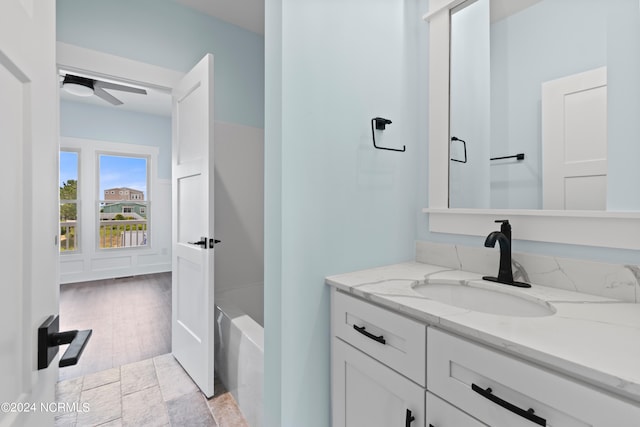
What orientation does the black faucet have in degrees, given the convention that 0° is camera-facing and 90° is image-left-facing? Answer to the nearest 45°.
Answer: approximately 45°

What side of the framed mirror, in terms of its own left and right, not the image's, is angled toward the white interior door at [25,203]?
front

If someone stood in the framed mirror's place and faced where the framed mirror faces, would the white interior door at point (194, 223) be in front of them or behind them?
in front

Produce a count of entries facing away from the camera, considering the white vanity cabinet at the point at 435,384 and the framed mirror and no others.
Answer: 0

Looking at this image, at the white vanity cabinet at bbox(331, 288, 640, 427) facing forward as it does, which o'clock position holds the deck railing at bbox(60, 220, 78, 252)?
The deck railing is roughly at 2 o'clock from the white vanity cabinet.

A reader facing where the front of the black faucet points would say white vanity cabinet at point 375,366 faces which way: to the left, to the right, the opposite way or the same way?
the same way

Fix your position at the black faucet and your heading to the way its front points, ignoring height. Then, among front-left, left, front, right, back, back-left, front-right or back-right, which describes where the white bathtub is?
front-right

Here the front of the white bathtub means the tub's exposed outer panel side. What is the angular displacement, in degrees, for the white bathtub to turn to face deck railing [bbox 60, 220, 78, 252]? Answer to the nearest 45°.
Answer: approximately 90° to its right

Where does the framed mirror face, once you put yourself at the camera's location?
facing the viewer and to the left of the viewer

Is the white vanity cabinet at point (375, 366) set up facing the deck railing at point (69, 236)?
no

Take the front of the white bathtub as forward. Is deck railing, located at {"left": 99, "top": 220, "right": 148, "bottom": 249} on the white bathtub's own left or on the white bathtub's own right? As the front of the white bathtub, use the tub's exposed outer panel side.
on the white bathtub's own right

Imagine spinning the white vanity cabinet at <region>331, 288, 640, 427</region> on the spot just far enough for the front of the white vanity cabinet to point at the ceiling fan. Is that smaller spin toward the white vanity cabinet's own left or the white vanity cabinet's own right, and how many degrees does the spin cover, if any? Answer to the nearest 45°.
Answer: approximately 45° to the white vanity cabinet's own right

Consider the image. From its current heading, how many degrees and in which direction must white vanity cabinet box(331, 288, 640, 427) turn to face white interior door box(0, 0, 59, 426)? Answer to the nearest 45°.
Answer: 0° — it already faces it

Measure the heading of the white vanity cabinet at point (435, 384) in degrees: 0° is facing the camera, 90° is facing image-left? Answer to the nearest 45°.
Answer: approximately 45°

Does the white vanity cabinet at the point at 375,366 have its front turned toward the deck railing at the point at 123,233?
no

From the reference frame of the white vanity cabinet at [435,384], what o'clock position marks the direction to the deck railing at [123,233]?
The deck railing is roughly at 2 o'clock from the white vanity cabinet.

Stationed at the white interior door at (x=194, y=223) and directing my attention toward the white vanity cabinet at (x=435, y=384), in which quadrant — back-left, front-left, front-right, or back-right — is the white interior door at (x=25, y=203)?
front-right

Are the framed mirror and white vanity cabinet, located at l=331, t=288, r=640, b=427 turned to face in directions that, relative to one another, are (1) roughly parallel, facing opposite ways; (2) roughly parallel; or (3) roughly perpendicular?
roughly parallel

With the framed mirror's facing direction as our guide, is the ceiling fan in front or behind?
in front

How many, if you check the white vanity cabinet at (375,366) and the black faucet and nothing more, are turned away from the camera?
0

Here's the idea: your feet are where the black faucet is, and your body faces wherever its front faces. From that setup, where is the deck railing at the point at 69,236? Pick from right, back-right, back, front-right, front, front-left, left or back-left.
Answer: front-right
